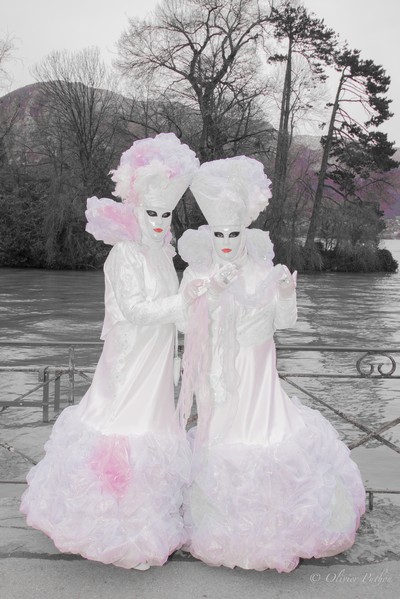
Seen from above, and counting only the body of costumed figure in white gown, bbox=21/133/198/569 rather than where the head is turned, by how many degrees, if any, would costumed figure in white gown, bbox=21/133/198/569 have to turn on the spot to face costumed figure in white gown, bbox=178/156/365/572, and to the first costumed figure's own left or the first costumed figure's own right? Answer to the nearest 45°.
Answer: approximately 45° to the first costumed figure's own left

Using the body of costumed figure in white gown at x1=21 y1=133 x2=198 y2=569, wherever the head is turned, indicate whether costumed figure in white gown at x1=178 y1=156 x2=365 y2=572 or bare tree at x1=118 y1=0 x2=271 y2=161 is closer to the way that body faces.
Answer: the costumed figure in white gown

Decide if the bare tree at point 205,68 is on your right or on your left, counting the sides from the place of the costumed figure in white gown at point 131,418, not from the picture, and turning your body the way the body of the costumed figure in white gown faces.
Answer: on your left

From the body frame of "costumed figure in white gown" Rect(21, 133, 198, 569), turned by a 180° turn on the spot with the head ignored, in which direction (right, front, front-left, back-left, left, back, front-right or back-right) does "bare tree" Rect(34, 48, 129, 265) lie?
front-right

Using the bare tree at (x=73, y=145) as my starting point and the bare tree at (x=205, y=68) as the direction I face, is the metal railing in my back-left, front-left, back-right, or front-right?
front-right
